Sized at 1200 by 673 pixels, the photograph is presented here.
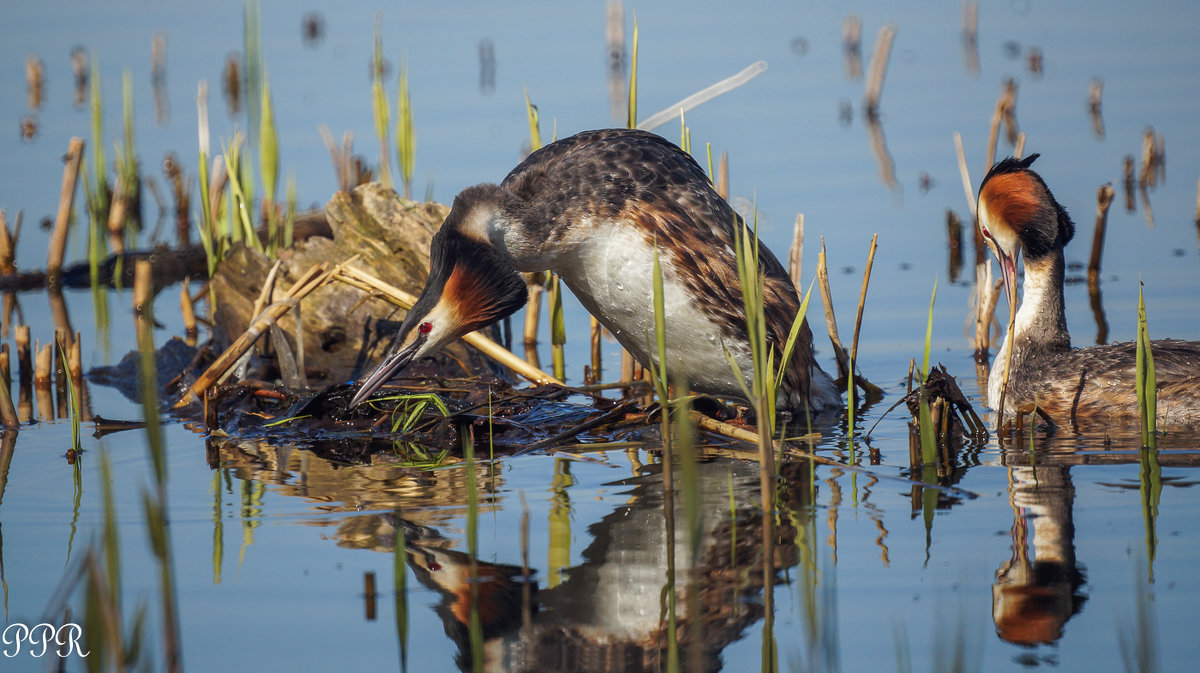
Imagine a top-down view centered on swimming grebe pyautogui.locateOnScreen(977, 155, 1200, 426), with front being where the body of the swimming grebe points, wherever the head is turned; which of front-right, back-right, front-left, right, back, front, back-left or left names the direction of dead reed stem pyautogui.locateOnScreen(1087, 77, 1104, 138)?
right

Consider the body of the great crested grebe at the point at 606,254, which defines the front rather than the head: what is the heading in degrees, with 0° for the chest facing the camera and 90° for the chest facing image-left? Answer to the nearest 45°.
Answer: approximately 90°

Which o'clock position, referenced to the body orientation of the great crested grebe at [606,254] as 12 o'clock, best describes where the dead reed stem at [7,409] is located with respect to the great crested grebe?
The dead reed stem is roughly at 12 o'clock from the great crested grebe.

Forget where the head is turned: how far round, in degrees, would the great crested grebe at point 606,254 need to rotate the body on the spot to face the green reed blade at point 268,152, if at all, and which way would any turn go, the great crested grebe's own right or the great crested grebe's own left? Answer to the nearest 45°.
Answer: approximately 45° to the great crested grebe's own right

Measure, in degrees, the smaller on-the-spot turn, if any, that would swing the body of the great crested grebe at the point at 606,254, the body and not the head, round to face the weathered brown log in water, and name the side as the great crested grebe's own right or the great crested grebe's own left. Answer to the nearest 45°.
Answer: approximately 45° to the great crested grebe's own right

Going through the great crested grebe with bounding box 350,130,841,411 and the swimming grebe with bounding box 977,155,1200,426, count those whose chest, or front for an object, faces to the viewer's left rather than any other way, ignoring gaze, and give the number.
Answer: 2

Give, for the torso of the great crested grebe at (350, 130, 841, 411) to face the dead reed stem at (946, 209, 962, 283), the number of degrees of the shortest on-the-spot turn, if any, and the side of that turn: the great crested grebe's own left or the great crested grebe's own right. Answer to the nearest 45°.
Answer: approximately 135° to the great crested grebe's own right

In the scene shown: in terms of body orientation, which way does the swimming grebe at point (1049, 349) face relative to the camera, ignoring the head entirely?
to the viewer's left

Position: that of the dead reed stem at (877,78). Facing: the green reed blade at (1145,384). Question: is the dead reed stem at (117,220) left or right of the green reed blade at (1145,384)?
right

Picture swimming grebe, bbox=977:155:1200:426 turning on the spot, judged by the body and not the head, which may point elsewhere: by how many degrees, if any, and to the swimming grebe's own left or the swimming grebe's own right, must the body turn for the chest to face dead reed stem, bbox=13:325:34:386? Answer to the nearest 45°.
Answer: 0° — it already faces it

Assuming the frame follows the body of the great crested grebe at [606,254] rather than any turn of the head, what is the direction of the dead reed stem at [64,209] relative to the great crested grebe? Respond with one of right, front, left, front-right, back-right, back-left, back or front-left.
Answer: front-right

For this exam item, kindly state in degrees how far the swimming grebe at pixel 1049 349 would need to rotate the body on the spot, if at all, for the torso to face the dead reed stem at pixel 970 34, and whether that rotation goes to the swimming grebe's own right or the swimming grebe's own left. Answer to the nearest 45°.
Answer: approximately 90° to the swimming grebe's own right

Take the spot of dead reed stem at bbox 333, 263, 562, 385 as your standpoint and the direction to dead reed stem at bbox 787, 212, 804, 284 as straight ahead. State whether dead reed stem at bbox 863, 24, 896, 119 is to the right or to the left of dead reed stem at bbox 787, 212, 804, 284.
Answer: left
